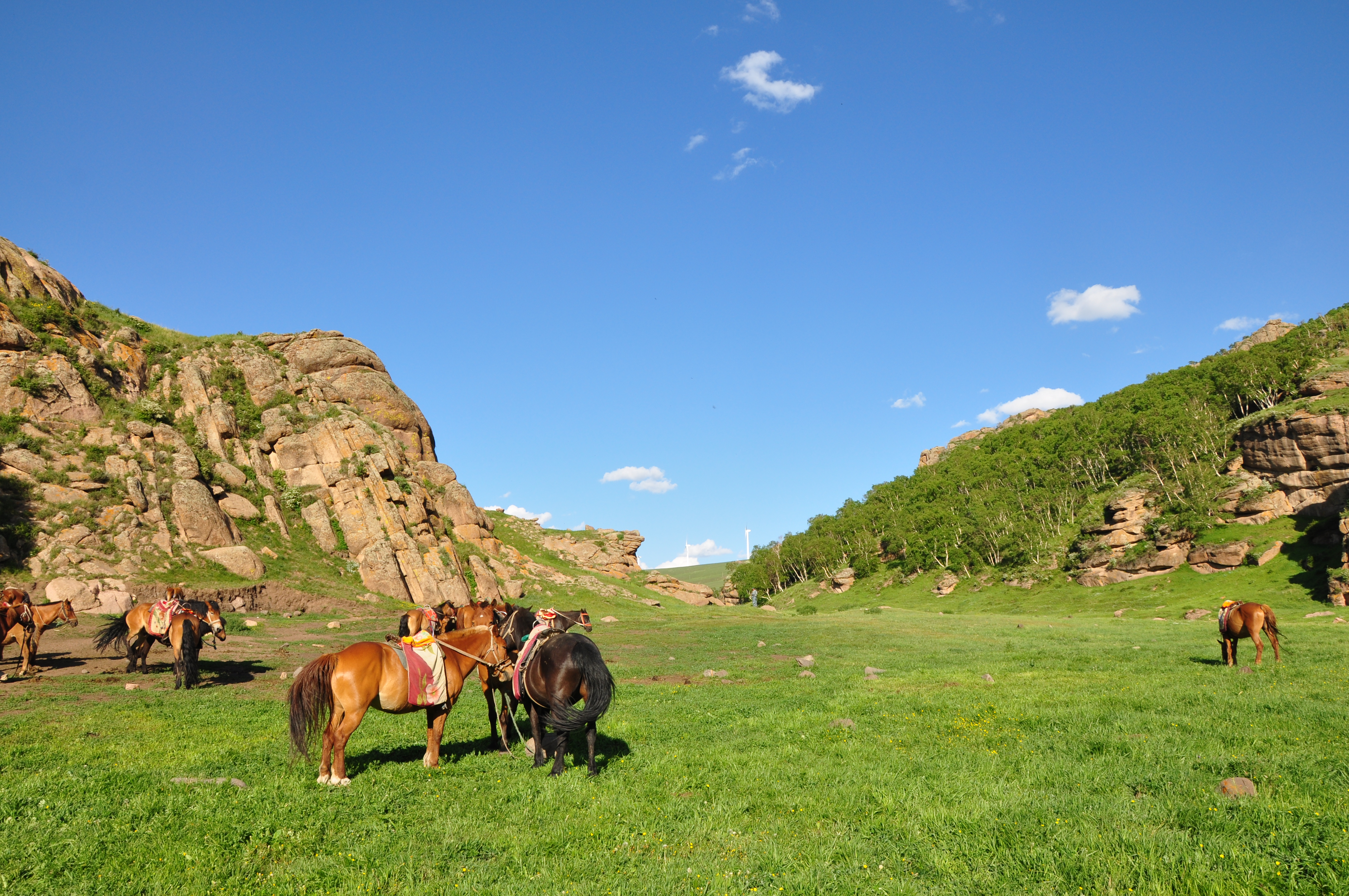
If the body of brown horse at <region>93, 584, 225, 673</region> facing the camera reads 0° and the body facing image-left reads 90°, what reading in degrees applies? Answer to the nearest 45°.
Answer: approximately 270°

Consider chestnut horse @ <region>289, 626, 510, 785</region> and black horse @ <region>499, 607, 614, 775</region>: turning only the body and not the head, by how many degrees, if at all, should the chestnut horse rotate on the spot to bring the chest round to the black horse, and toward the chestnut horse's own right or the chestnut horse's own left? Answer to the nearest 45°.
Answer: approximately 45° to the chestnut horse's own right

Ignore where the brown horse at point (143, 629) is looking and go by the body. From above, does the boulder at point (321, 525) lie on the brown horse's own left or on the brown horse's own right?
on the brown horse's own left

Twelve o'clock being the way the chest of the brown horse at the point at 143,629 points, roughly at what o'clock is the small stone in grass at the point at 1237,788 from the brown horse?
The small stone in grass is roughly at 2 o'clock from the brown horse.

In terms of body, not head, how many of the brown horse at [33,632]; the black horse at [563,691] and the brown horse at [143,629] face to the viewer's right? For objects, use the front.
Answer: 2

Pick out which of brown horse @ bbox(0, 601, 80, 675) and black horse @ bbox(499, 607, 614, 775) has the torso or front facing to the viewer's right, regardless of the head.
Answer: the brown horse

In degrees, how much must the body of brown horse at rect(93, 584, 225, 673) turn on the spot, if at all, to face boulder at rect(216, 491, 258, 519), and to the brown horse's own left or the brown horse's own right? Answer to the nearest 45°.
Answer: approximately 90° to the brown horse's own left

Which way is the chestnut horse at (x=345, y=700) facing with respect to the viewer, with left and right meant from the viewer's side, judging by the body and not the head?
facing away from the viewer and to the right of the viewer

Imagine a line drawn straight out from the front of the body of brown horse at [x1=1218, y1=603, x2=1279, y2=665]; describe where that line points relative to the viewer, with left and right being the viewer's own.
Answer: facing away from the viewer and to the left of the viewer

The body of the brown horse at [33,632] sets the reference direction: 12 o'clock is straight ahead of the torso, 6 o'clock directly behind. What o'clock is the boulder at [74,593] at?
The boulder is roughly at 9 o'clock from the brown horse.

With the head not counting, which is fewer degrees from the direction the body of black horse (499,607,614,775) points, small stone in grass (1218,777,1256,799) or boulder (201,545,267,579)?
the boulder

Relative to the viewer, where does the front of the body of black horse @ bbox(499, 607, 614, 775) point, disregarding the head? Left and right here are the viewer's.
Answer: facing away from the viewer and to the left of the viewer

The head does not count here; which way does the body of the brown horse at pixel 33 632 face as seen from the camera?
to the viewer's right

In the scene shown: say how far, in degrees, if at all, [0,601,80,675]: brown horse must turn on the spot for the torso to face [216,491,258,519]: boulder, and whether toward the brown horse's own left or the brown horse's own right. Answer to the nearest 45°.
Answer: approximately 90° to the brown horse's own left

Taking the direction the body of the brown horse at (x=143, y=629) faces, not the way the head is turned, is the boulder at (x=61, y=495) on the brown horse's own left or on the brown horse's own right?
on the brown horse's own left
